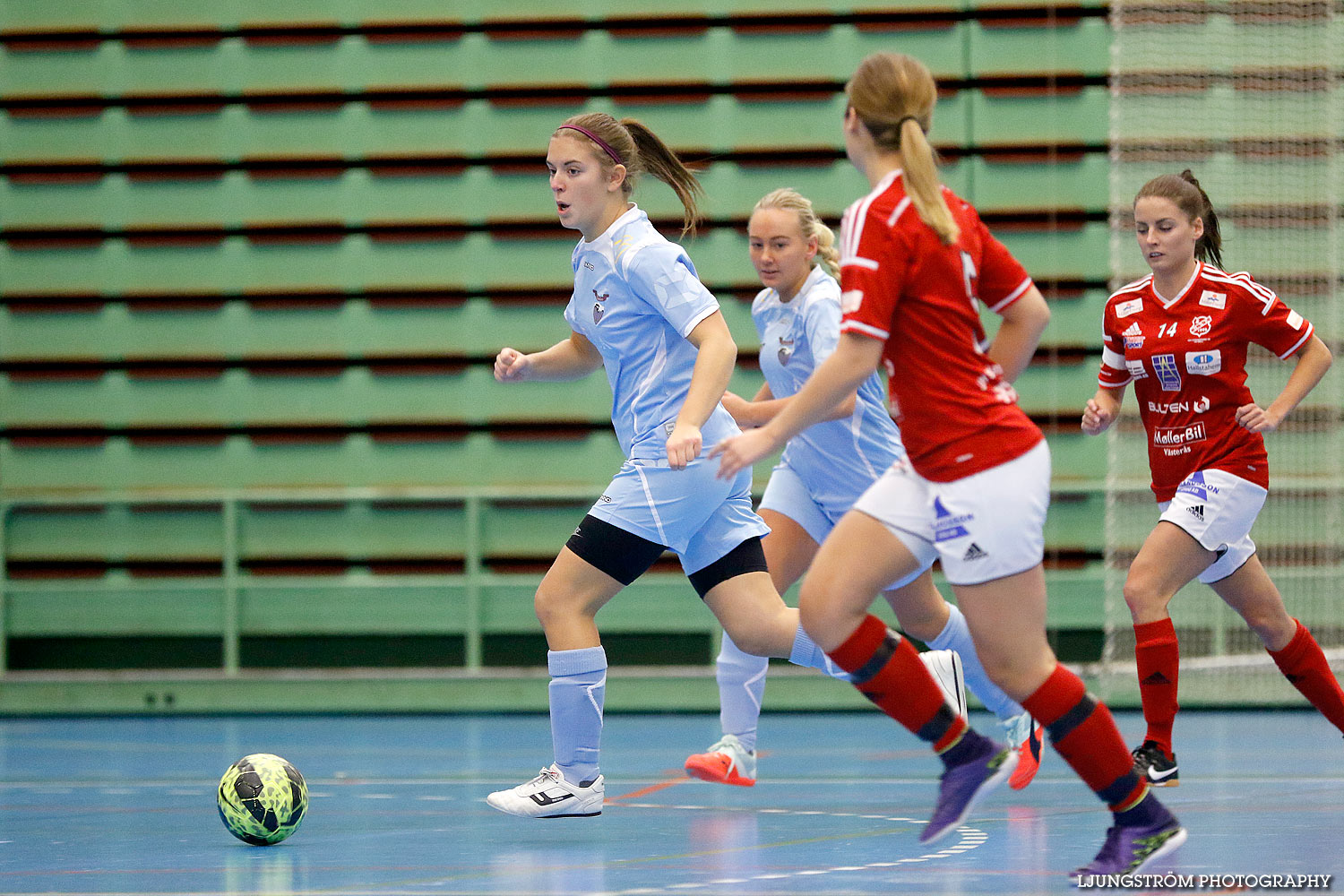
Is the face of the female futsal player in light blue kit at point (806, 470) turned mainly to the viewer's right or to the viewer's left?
to the viewer's left

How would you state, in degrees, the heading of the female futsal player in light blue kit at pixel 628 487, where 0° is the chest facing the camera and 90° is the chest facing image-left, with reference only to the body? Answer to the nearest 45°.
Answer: approximately 45°

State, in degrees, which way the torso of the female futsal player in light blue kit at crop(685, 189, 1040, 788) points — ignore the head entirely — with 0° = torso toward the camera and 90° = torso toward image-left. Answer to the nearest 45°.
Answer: approximately 45°

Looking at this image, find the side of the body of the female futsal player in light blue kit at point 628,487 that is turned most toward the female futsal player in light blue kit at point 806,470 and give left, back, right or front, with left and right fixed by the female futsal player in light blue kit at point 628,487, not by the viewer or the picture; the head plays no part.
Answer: back
